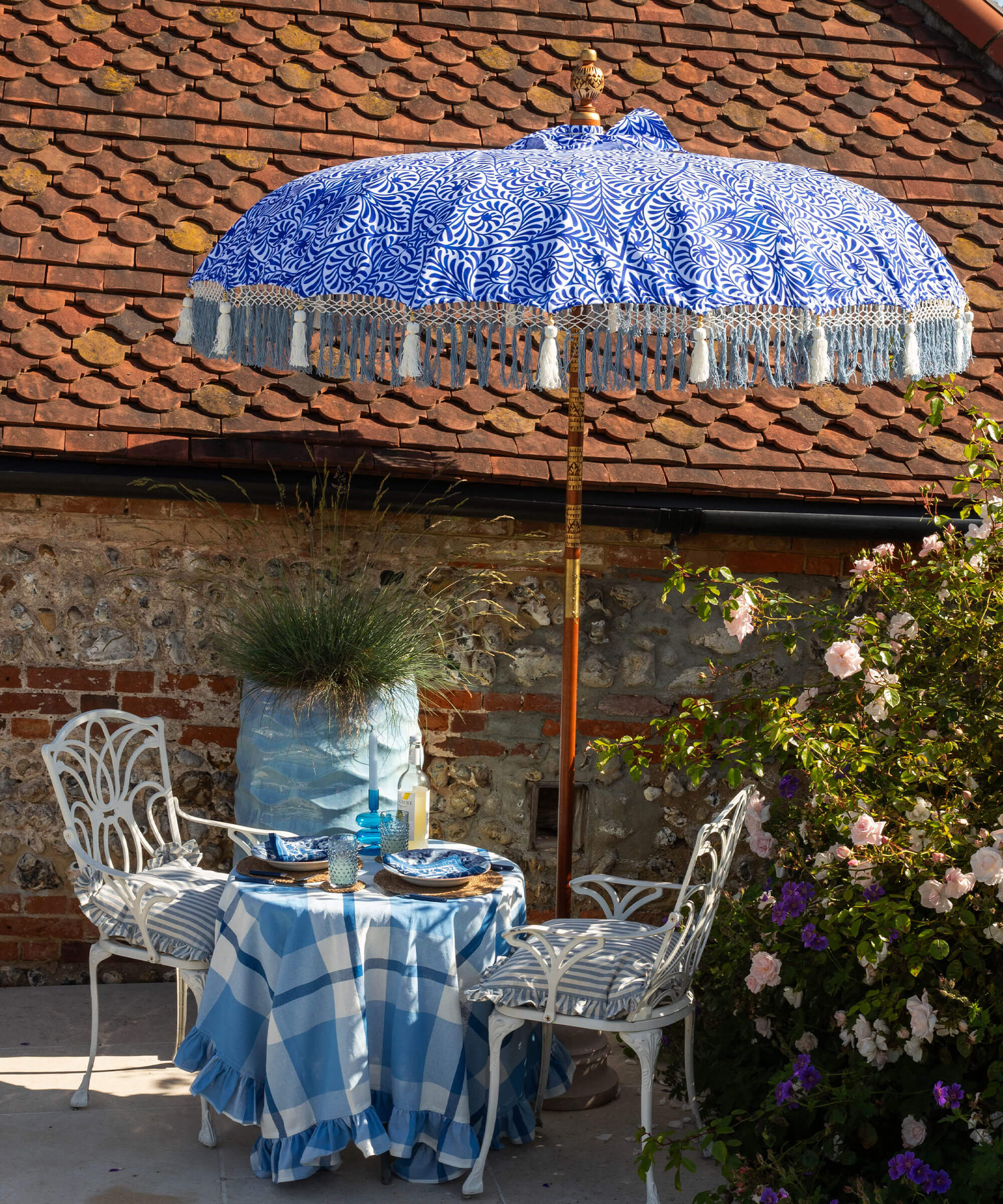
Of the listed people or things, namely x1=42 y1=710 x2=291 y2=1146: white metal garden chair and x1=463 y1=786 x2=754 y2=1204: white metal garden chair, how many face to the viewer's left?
1

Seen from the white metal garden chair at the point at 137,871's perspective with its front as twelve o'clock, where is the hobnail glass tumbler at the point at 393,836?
The hobnail glass tumbler is roughly at 11 o'clock from the white metal garden chair.

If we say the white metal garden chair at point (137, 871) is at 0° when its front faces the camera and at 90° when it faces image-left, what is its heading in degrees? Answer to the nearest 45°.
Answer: approximately 315°

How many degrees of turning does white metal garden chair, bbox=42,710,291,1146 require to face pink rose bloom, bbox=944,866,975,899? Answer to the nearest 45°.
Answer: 0° — it already faces it

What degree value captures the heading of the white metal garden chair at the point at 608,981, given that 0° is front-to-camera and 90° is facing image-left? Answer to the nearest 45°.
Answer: approximately 90°

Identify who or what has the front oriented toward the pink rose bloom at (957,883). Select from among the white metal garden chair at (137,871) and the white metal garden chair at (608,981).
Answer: the white metal garden chair at (137,871)

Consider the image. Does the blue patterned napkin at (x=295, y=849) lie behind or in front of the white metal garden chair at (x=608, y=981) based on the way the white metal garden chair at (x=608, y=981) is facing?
in front

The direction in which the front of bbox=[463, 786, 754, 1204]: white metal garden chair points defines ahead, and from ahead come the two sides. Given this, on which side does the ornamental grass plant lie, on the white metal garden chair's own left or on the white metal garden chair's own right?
on the white metal garden chair's own right

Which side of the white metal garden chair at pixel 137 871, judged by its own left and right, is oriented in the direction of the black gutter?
left
